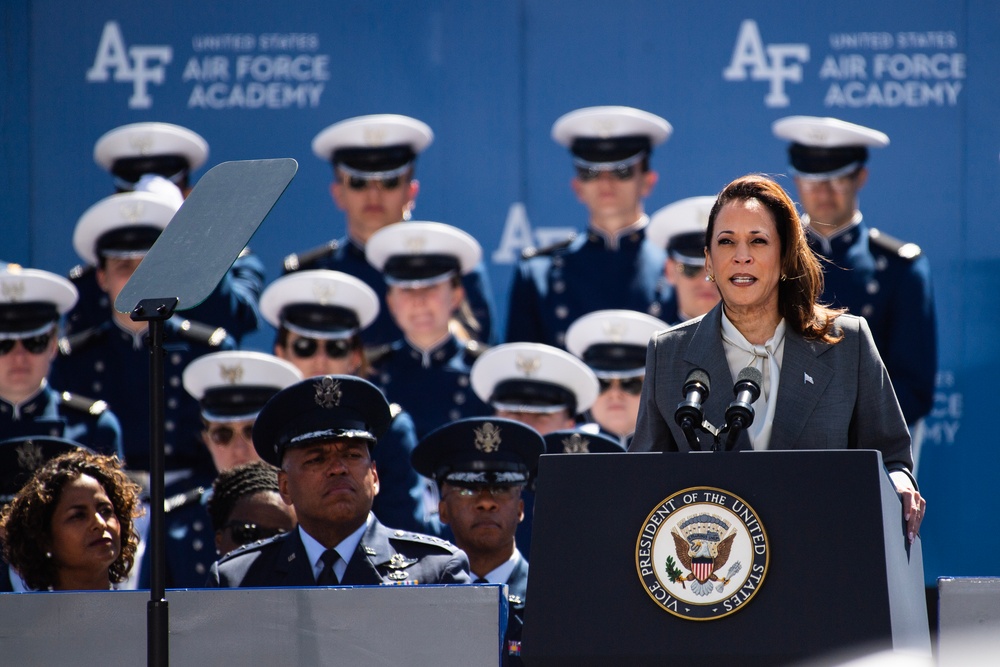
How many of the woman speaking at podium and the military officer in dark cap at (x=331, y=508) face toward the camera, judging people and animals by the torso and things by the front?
2

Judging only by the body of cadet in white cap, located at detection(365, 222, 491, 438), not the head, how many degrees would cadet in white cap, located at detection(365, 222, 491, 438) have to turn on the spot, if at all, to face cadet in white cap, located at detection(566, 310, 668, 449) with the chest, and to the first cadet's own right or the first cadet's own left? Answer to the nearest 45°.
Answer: approximately 45° to the first cadet's own left

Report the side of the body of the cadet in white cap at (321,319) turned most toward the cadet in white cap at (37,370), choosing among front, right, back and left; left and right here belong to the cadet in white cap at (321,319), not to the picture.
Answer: right

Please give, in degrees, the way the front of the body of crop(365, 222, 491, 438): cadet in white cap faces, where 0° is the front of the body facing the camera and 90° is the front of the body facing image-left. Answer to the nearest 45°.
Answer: approximately 0°

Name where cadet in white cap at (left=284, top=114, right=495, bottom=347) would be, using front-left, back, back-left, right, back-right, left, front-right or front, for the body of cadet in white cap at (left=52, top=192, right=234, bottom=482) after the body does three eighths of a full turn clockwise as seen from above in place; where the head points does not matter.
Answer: back-right
